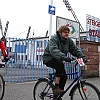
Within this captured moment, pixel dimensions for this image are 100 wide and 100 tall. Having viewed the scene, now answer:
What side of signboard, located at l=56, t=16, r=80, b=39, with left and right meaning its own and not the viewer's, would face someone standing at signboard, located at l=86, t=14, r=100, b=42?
left

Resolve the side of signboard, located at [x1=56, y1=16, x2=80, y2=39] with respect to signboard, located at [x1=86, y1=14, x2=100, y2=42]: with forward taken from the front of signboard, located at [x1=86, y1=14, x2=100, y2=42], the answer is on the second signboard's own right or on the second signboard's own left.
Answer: on the second signboard's own right

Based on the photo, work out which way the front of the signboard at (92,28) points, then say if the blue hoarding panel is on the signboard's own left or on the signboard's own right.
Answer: on the signboard's own right

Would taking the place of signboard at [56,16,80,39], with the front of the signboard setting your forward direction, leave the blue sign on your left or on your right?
on your right

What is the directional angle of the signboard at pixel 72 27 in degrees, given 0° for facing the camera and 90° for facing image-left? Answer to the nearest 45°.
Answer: approximately 315°

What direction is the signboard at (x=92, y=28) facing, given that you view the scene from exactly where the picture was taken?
facing the viewer and to the right of the viewer
